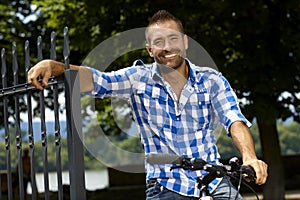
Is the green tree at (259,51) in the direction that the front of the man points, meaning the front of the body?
no

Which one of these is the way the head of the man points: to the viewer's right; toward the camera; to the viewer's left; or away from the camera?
toward the camera

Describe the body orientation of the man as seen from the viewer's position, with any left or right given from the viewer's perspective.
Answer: facing the viewer
